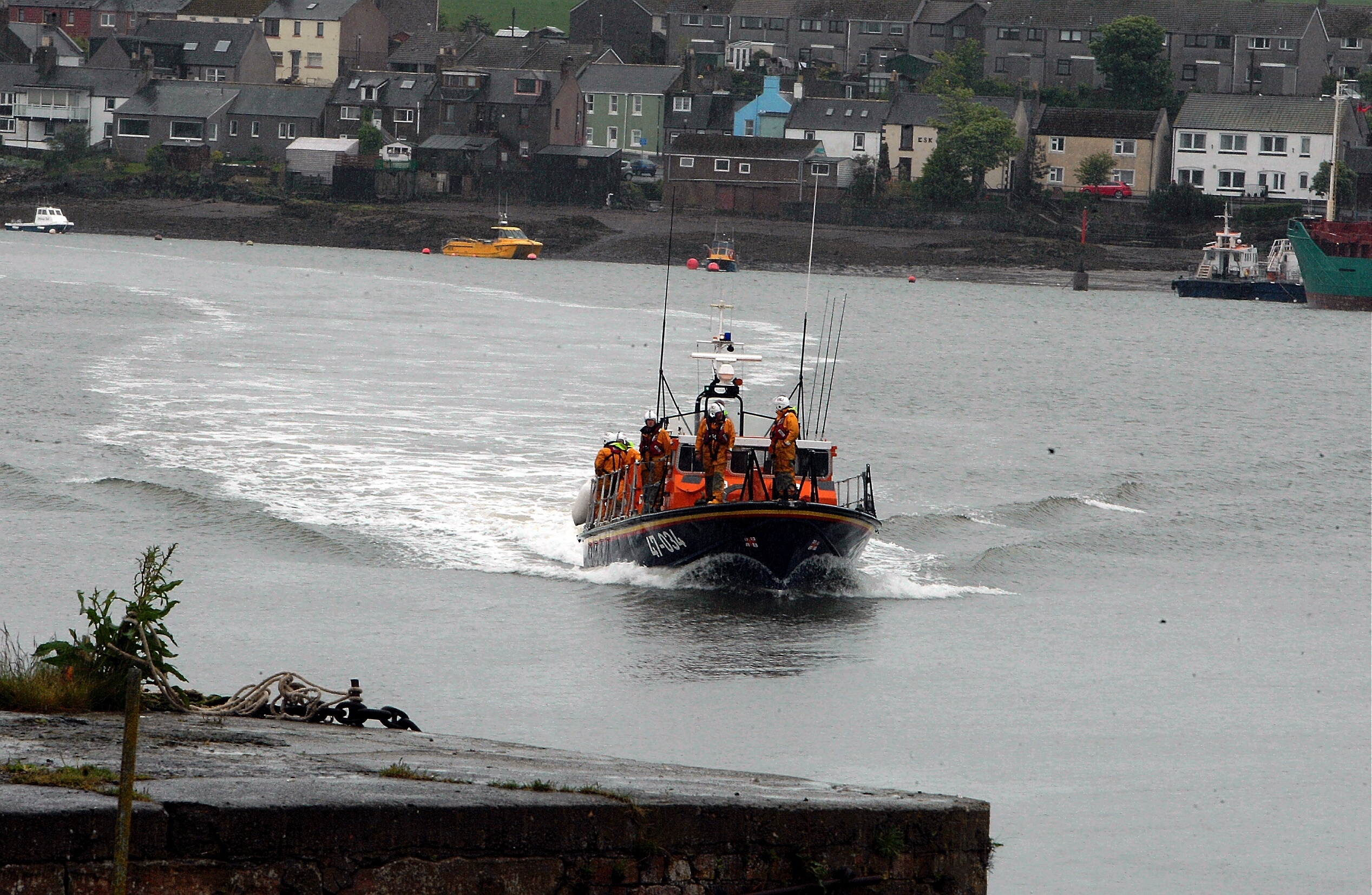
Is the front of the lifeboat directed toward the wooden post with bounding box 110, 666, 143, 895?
yes

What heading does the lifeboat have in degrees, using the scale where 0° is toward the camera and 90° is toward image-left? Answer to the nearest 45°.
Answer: approximately 0°
